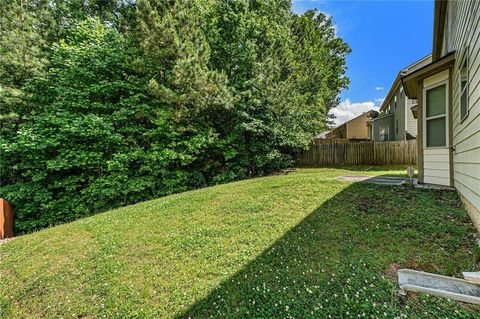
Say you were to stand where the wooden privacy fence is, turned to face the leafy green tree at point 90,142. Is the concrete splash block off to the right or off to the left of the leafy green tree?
left

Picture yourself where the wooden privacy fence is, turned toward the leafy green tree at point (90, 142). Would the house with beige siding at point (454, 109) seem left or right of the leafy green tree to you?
left
